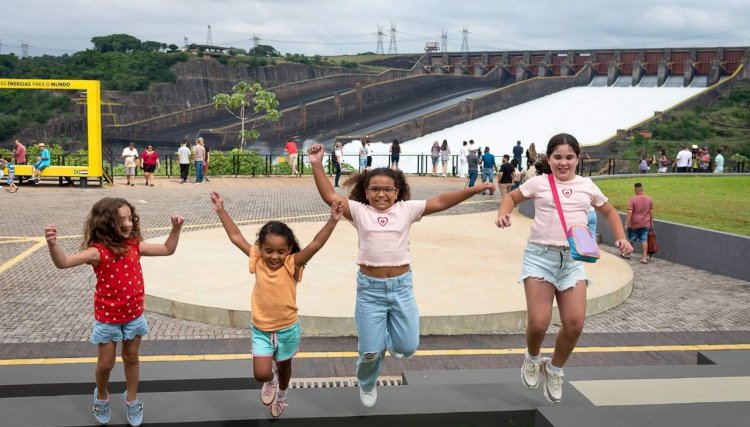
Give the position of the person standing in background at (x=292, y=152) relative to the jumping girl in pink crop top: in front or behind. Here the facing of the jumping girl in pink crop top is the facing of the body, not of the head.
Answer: behind

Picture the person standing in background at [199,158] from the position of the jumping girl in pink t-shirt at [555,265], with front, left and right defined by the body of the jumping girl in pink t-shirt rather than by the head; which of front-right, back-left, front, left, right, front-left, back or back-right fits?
back-right

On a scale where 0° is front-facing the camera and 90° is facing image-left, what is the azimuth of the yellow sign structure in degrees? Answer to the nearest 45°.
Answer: approximately 0°

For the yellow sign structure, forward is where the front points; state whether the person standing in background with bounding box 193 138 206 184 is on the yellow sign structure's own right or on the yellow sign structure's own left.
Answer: on the yellow sign structure's own left

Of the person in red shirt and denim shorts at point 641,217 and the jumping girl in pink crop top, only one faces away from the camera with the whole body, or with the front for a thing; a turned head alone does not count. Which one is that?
the person in red shirt and denim shorts

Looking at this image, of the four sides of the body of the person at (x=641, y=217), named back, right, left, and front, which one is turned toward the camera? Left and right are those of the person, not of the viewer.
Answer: back

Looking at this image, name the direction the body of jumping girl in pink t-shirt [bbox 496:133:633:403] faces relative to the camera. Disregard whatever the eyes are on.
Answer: toward the camera

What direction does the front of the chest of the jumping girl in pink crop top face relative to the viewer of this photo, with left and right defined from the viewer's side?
facing the viewer

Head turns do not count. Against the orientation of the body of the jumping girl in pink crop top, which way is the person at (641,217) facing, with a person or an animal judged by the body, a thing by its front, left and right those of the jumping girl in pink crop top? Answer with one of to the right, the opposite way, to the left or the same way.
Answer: the opposite way

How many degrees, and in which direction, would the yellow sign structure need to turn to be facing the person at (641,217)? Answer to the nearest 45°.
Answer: approximately 45° to its left

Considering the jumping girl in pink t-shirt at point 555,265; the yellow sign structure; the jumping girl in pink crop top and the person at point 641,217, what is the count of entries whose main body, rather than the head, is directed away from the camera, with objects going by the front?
1

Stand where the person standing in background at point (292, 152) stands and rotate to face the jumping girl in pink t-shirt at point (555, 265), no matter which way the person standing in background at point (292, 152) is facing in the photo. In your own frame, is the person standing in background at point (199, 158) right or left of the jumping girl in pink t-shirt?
right

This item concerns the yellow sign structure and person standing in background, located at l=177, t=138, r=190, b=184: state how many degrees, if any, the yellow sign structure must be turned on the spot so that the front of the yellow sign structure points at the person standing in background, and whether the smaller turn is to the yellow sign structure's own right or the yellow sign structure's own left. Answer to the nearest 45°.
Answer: approximately 90° to the yellow sign structure's own left

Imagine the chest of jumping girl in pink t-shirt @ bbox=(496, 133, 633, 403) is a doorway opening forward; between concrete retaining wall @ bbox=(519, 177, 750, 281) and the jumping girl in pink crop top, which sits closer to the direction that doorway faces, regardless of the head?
the jumping girl in pink crop top
